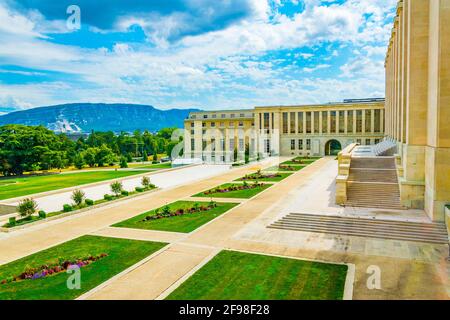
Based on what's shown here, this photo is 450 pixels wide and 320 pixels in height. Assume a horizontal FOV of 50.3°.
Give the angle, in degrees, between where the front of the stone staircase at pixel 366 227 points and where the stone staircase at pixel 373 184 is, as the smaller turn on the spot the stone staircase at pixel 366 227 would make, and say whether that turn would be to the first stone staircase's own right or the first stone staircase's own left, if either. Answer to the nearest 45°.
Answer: approximately 180°

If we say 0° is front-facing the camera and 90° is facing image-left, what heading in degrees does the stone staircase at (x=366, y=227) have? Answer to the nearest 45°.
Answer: approximately 0°
